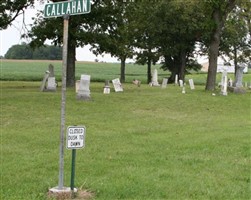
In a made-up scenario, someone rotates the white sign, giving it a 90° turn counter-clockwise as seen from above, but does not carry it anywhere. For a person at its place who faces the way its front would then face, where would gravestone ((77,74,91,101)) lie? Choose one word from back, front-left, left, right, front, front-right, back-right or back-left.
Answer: left

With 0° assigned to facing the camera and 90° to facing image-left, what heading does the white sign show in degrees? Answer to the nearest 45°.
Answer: approximately 0°

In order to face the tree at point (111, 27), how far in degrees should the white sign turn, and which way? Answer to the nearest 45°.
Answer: approximately 180°

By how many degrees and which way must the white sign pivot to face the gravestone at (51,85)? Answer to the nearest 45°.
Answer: approximately 180°

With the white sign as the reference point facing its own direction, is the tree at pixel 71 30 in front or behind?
behind

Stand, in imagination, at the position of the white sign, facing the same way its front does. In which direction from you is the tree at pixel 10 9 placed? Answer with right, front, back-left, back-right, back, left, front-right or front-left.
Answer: back

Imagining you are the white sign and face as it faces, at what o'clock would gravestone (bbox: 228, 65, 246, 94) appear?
The gravestone is roughly at 7 o'clock from the white sign.

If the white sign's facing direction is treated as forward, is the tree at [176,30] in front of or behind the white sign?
behind
